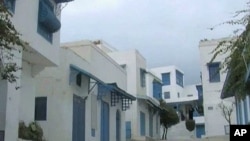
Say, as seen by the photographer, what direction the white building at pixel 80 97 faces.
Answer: facing the viewer and to the right of the viewer

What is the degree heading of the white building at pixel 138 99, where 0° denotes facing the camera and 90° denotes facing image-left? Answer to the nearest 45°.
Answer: approximately 315°

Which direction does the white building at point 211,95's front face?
toward the camera

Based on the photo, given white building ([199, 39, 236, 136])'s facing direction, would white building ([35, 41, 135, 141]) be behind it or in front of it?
in front

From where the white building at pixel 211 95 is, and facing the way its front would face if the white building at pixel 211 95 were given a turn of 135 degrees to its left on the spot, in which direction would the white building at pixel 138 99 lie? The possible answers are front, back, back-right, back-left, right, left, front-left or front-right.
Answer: back-left

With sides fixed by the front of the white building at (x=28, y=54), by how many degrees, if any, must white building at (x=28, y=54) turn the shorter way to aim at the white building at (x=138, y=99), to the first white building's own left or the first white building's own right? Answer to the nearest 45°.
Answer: approximately 90° to the first white building's own left

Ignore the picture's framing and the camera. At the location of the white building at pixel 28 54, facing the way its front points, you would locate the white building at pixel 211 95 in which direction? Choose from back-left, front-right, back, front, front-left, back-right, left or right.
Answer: left

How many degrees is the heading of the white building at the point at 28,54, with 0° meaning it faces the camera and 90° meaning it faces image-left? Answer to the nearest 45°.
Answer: approximately 315°

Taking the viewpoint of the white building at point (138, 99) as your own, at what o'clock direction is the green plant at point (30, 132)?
The green plant is roughly at 2 o'clock from the white building.
